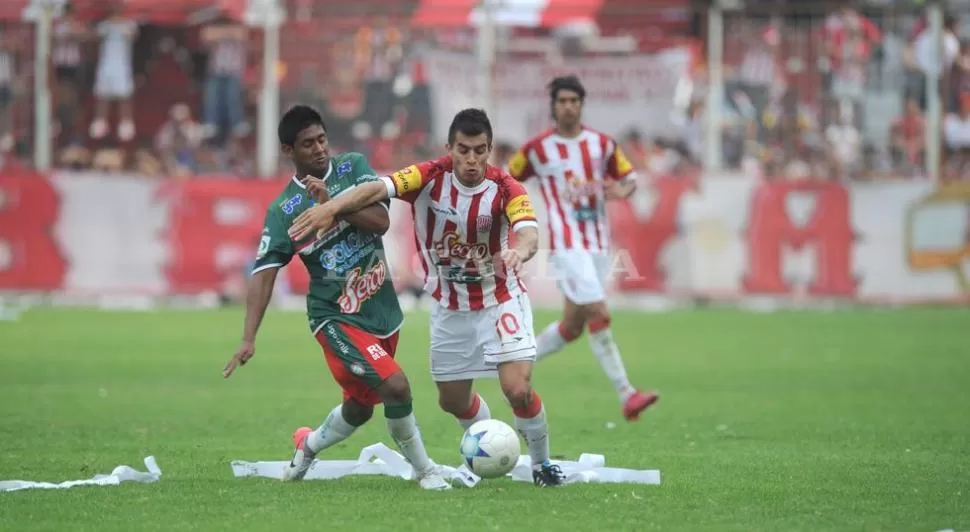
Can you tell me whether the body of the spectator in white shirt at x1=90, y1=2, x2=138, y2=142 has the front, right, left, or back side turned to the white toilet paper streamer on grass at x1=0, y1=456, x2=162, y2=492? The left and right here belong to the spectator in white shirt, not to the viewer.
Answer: front

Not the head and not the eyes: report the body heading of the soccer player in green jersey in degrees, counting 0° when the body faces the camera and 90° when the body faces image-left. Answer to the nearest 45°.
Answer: approximately 315°

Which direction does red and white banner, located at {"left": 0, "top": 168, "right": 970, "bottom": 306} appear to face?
toward the camera

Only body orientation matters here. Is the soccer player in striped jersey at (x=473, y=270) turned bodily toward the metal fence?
no

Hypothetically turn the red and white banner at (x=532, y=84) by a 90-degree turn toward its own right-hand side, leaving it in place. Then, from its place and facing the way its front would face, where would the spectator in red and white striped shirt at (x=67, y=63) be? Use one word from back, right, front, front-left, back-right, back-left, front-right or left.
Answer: front

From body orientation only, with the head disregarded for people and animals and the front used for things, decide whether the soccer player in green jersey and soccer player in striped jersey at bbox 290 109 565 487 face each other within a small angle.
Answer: no

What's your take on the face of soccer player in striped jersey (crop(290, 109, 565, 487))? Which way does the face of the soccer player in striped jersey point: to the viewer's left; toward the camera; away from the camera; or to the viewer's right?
toward the camera

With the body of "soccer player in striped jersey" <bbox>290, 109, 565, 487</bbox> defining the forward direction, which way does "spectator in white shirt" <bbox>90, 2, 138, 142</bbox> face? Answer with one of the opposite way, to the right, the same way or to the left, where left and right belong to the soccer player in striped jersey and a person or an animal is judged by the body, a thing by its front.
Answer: the same way

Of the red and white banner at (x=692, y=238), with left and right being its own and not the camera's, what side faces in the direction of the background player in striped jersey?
front

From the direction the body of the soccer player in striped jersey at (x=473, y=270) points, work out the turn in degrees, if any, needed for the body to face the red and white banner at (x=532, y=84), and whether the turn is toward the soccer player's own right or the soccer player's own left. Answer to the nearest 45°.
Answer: approximately 180°

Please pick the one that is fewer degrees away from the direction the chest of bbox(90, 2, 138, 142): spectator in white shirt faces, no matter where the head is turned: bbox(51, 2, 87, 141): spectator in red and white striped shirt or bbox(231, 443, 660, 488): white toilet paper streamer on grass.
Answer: the white toilet paper streamer on grass

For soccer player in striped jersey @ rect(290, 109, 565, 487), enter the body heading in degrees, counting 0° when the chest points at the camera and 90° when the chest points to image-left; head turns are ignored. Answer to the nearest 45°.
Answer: approximately 0°

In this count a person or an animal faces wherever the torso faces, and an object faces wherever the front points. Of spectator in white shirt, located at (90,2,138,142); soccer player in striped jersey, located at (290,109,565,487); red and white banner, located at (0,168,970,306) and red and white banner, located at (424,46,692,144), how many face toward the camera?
4

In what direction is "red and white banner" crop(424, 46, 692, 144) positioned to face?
toward the camera

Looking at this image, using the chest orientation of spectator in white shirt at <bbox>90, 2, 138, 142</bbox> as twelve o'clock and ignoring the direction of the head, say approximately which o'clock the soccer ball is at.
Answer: The soccer ball is roughly at 12 o'clock from the spectator in white shirt.

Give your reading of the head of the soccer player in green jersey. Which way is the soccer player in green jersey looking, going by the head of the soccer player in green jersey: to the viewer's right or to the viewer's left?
to the viewer's right

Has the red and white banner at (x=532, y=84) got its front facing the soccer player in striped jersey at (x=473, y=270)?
yes

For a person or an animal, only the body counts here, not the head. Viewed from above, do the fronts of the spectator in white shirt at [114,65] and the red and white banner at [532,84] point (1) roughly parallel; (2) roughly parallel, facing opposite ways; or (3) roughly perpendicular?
roughly parallel

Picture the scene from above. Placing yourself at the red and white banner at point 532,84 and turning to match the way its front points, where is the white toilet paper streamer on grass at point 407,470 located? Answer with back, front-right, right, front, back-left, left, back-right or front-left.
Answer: front
